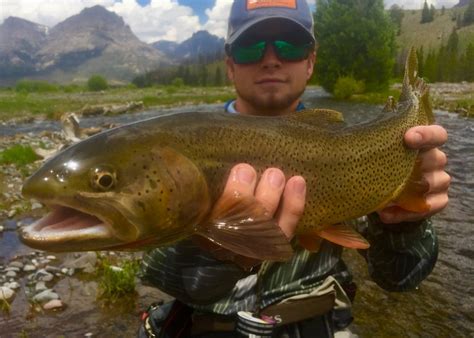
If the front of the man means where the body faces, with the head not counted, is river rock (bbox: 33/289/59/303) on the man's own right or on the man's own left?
on the man's own right

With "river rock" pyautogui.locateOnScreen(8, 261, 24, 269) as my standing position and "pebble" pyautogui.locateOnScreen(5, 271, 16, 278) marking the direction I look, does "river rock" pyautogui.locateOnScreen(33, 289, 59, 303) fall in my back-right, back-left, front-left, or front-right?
front-left

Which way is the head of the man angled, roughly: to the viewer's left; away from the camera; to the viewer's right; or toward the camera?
toward the camera

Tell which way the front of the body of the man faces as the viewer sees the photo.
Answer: toward the camera

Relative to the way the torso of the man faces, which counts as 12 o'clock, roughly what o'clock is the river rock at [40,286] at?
The river rock is roughly at 4 o'clock from the man.

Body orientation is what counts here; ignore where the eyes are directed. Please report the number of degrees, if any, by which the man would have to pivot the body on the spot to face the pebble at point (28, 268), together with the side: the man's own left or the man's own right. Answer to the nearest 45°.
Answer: approximately 135° to the man's own right

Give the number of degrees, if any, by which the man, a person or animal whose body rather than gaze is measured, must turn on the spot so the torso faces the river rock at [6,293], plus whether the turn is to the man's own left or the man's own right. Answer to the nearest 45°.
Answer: approximately 135° to the man's own right

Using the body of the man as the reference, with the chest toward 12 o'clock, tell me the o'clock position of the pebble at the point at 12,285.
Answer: The pebble is roughly at 4 o'clock from the man.

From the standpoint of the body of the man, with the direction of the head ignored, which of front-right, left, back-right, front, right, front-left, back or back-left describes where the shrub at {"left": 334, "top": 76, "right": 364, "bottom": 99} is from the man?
back
